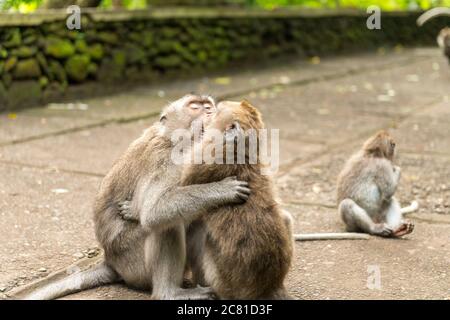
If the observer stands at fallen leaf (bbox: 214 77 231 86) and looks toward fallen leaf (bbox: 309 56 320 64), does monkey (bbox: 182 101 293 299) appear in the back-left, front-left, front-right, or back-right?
back-right

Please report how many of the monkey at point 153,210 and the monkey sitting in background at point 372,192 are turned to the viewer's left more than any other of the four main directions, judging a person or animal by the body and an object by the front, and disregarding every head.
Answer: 0

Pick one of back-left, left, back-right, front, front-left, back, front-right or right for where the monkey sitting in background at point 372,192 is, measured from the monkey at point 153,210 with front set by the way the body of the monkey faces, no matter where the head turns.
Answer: front-left

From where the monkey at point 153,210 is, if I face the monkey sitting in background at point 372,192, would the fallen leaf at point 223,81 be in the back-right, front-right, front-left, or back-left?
front-left

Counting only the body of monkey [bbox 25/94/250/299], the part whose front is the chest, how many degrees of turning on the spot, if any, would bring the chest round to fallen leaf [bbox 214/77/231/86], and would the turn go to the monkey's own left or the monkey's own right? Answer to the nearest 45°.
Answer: approximately 90° to the monkey's own left

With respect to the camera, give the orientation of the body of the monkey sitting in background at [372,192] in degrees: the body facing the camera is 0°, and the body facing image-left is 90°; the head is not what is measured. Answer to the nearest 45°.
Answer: approximately 315°

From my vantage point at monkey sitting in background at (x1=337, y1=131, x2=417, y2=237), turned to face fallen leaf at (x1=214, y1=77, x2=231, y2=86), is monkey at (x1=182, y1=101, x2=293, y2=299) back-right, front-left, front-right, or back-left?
back-left

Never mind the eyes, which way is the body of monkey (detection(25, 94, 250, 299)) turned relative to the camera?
to the viewer's right

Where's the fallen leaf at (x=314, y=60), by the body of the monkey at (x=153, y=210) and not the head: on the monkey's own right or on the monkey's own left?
on the monkey's own left

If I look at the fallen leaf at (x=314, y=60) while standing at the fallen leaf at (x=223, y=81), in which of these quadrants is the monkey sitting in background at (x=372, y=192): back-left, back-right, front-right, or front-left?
back-right

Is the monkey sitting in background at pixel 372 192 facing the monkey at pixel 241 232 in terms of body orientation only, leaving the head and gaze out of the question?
no

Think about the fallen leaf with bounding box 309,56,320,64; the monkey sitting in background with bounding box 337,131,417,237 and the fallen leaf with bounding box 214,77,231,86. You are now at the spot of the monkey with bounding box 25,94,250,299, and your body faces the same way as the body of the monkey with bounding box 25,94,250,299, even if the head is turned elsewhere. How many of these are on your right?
0
